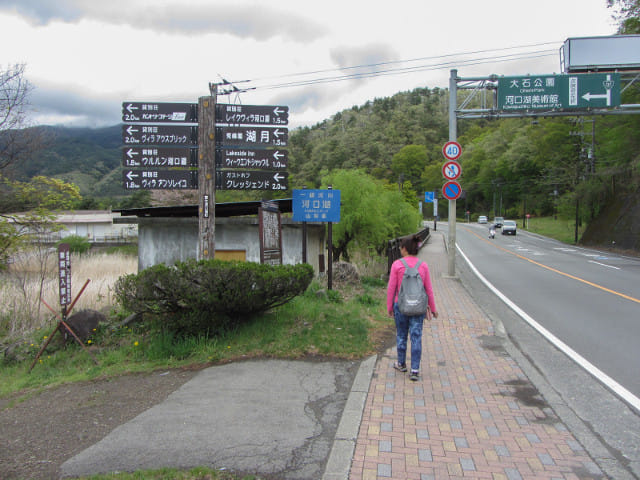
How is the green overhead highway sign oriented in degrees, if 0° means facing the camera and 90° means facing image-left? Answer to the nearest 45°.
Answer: approximately 0°

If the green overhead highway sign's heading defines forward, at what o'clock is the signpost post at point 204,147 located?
The signpost post is roughly at 1 o'clock from the green overhead highway sign.

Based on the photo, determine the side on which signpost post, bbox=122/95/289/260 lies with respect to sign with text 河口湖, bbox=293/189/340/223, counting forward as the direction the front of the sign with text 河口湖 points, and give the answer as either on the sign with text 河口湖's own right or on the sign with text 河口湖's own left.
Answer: on the sign with text 河口湖's own right
